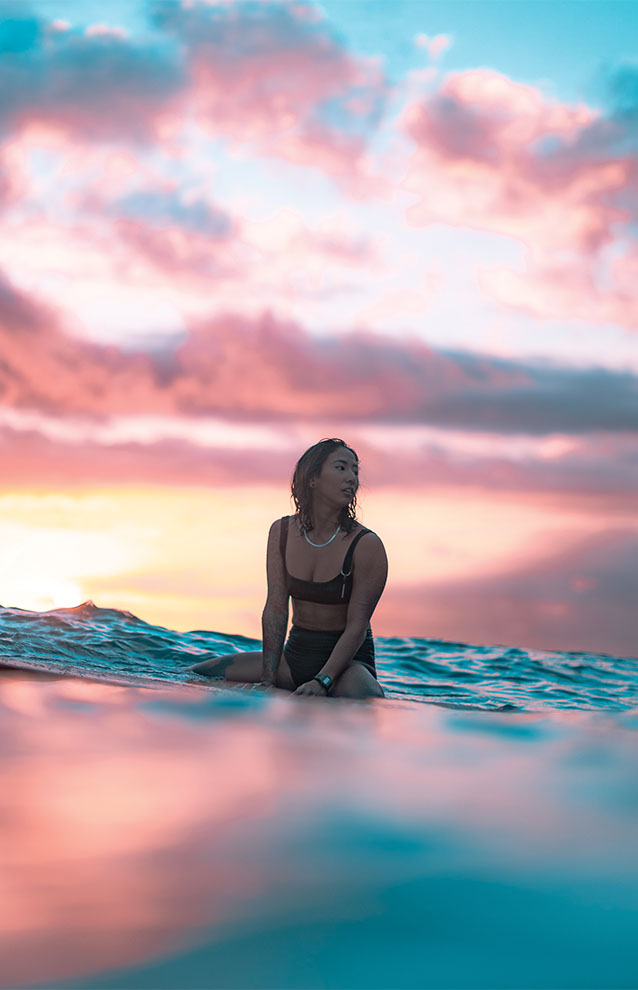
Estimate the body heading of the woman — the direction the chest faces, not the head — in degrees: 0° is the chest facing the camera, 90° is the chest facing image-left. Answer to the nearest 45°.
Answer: approximately 45°
